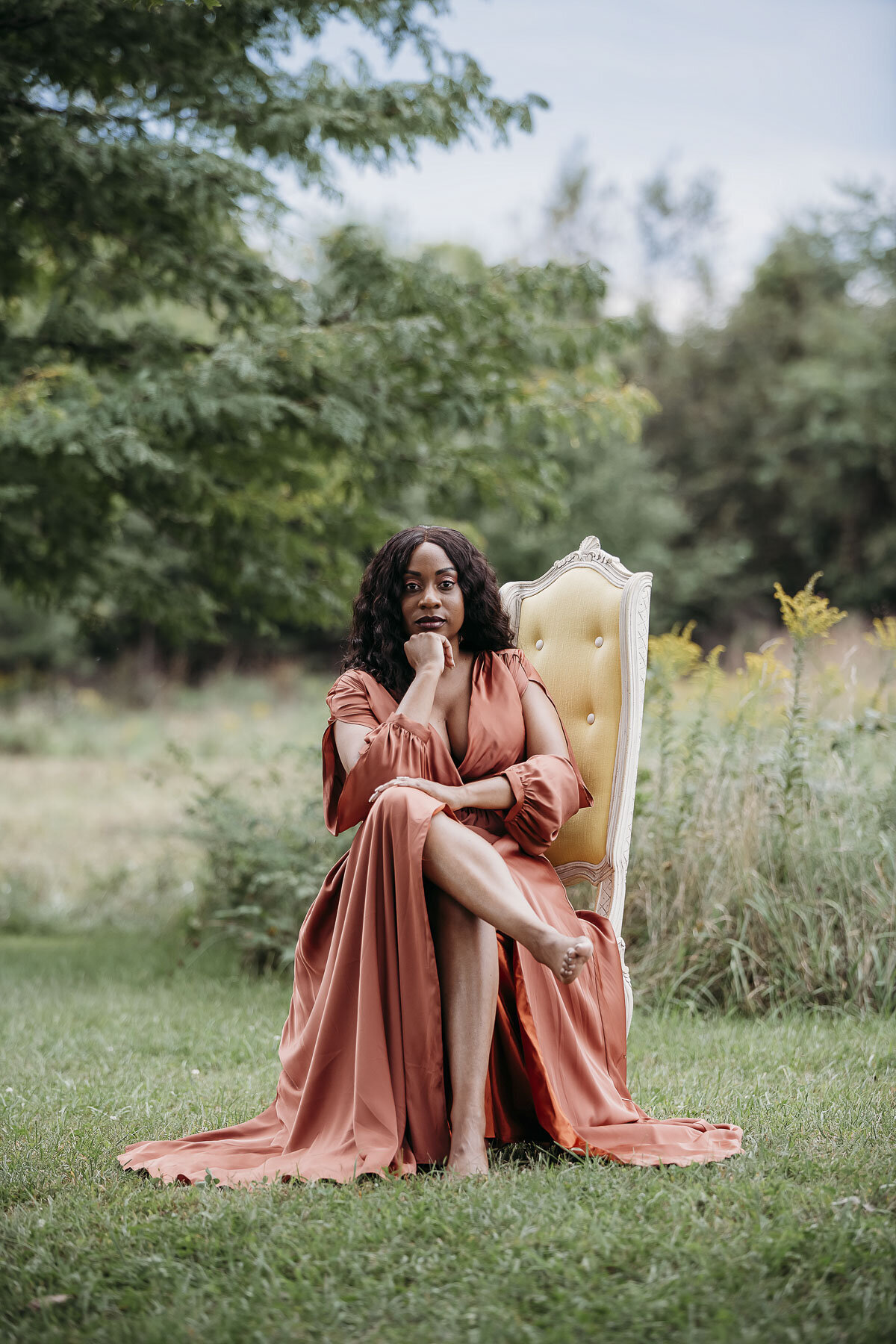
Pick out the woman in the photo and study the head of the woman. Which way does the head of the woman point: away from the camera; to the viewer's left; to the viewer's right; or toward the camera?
toward the camera

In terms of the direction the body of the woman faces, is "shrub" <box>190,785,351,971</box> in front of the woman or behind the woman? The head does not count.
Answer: behind

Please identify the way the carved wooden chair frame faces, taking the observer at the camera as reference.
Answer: facing the viewer and to the left of the viewer

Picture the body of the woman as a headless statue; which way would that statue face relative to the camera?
toward the camera
